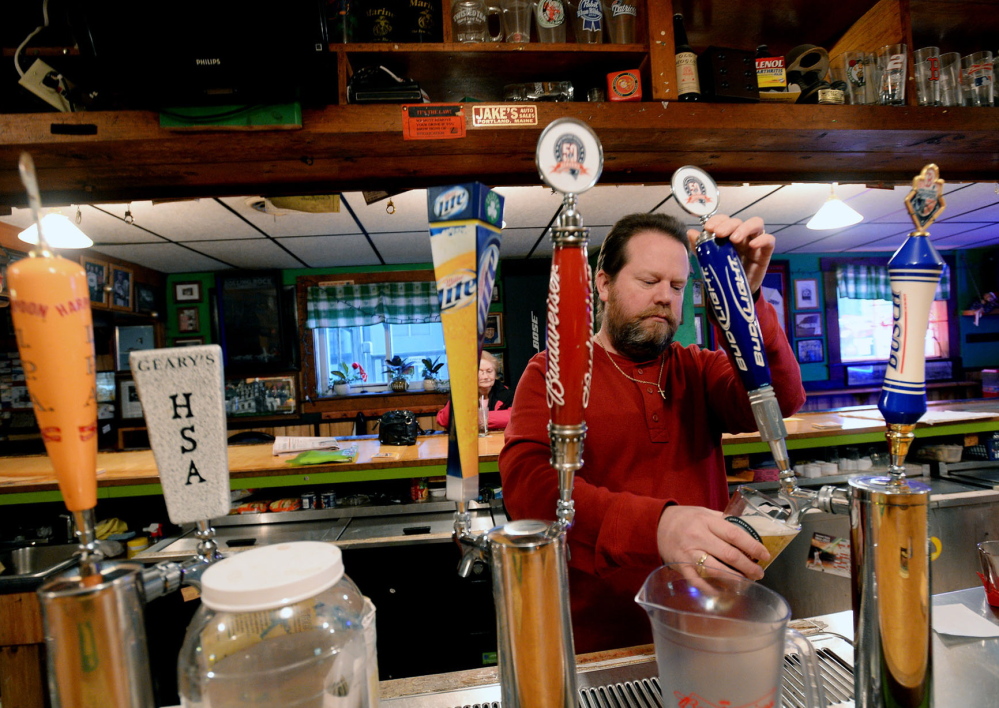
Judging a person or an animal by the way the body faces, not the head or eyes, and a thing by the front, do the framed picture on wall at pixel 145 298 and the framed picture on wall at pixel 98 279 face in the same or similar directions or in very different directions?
same or similar directions

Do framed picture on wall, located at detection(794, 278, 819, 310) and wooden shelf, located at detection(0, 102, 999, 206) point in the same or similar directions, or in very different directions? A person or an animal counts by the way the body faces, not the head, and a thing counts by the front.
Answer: same or similar directions

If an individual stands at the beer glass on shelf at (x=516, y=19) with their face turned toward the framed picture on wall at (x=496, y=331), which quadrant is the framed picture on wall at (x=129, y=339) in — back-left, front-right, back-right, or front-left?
front-left

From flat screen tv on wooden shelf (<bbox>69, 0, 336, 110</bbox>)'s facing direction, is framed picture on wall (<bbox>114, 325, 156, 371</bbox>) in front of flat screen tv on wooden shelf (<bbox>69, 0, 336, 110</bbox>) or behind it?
behind

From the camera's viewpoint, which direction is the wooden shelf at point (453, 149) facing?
toward the camera

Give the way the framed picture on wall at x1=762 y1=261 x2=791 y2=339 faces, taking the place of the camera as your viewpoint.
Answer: facing the viewer

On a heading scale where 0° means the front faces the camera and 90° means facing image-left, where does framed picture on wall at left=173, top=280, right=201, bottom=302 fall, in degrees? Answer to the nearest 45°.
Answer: approximately 0°

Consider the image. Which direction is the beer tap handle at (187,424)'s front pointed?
toward the camera

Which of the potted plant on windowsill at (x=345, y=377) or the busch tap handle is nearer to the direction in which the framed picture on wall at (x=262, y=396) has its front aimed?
the busch tap handle

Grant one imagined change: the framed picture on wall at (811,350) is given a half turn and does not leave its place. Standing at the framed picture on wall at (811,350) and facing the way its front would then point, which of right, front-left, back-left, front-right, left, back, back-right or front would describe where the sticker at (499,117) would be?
back

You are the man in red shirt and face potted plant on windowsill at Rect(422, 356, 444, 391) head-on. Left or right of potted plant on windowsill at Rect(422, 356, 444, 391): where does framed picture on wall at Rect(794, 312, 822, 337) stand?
right

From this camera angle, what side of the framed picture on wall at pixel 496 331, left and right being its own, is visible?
front
